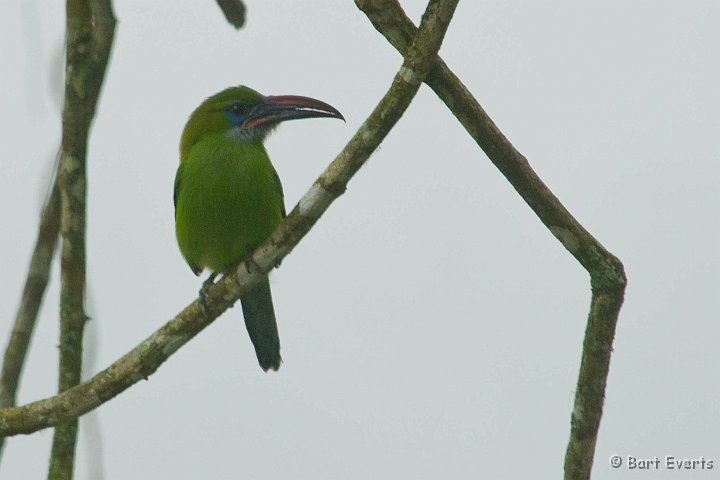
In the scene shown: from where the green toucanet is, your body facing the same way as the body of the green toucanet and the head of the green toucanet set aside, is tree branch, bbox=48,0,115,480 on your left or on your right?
on your right

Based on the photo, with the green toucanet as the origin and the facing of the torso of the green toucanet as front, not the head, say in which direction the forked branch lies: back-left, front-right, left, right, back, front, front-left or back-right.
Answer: front-left

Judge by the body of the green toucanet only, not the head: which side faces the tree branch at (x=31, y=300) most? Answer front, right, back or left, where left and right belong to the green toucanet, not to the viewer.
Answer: right

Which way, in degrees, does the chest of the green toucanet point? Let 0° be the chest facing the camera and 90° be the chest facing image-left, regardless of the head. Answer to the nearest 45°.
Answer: approximately 0°
